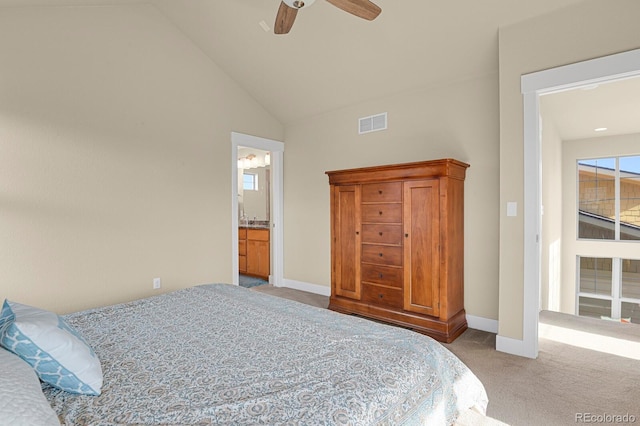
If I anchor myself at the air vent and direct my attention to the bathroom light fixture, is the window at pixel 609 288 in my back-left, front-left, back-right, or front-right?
back-right

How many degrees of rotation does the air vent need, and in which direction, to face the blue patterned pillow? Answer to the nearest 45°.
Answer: approximately 45° to its left

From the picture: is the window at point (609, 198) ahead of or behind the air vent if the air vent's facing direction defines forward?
behind

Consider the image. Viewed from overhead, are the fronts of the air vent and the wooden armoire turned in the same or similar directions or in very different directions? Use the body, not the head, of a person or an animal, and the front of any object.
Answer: same or similar directions

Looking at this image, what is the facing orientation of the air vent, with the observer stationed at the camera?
facing the viewer and to the left of the viewer

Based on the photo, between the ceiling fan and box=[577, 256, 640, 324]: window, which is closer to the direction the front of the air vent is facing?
the ceiling fan

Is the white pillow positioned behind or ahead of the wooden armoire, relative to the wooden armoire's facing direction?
ahead

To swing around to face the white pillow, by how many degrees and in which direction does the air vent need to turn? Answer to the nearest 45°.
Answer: approximately 45° to its left

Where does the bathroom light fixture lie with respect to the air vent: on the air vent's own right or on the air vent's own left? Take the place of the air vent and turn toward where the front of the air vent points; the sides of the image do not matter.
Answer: on the air vent's own right

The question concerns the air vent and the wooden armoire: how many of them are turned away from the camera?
0

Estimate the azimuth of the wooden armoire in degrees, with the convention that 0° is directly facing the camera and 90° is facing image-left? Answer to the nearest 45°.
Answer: approximately 45°
